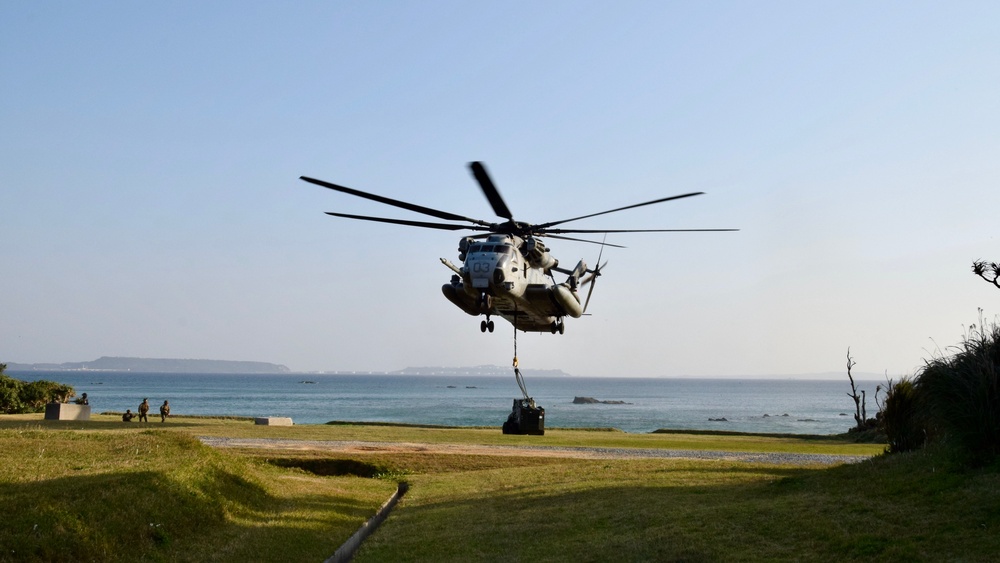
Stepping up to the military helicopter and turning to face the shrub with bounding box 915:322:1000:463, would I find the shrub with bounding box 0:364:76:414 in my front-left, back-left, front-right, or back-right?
back-right

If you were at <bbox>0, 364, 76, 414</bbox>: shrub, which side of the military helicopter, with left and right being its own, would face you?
right

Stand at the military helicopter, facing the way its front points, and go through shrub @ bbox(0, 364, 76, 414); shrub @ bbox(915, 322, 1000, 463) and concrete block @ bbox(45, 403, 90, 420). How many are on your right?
2

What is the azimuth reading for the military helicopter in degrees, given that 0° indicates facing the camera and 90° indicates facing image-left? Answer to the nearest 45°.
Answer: approximately 45°

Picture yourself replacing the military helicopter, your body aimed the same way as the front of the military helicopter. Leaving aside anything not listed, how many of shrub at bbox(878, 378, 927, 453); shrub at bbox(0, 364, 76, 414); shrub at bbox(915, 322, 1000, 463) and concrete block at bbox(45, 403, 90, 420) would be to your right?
2

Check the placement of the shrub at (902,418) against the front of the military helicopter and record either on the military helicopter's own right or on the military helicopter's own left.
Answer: on the military helicopter's own left

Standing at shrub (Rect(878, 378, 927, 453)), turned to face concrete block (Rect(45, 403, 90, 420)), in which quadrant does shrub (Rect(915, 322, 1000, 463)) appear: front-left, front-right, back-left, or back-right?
back-left

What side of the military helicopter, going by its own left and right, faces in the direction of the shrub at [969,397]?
left

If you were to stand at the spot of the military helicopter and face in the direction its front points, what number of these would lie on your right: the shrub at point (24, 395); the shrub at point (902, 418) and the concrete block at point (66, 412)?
2

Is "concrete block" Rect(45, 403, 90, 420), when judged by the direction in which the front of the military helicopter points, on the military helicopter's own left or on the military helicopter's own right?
on the military helicopter's own right
